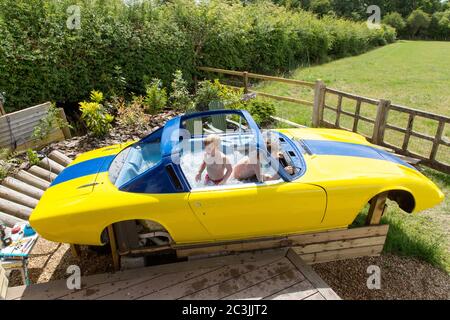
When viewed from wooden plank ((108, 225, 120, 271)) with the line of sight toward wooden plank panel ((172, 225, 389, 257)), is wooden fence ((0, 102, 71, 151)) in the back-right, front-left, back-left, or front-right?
back-left

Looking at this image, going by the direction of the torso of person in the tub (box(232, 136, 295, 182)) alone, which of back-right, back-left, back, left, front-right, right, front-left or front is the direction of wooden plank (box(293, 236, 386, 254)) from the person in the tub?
front

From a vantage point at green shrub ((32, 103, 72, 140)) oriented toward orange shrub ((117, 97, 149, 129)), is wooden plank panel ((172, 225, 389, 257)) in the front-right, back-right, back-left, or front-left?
front-right

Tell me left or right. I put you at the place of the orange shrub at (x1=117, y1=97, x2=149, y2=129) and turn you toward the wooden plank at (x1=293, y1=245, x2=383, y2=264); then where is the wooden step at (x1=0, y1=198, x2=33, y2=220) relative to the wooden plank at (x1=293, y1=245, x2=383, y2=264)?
right

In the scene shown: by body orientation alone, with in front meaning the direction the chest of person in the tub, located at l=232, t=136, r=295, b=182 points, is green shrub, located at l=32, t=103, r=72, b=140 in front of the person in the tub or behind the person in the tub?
behind

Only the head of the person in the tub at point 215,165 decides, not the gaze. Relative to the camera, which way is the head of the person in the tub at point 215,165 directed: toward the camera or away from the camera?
toward the camera

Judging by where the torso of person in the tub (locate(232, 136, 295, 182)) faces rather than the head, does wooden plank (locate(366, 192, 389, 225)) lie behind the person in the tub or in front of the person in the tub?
in front

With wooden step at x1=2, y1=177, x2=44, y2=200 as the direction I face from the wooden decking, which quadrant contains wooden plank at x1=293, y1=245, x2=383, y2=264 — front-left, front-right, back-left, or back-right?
back-right

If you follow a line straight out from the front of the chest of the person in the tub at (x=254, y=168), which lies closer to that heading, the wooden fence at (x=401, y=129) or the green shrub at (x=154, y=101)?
the wooden fence

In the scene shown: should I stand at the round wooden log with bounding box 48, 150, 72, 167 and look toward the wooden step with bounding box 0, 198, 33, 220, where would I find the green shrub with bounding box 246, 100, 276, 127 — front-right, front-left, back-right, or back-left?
back-left

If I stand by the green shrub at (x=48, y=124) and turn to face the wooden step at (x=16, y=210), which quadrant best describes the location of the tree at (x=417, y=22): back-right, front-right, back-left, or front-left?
back-left
